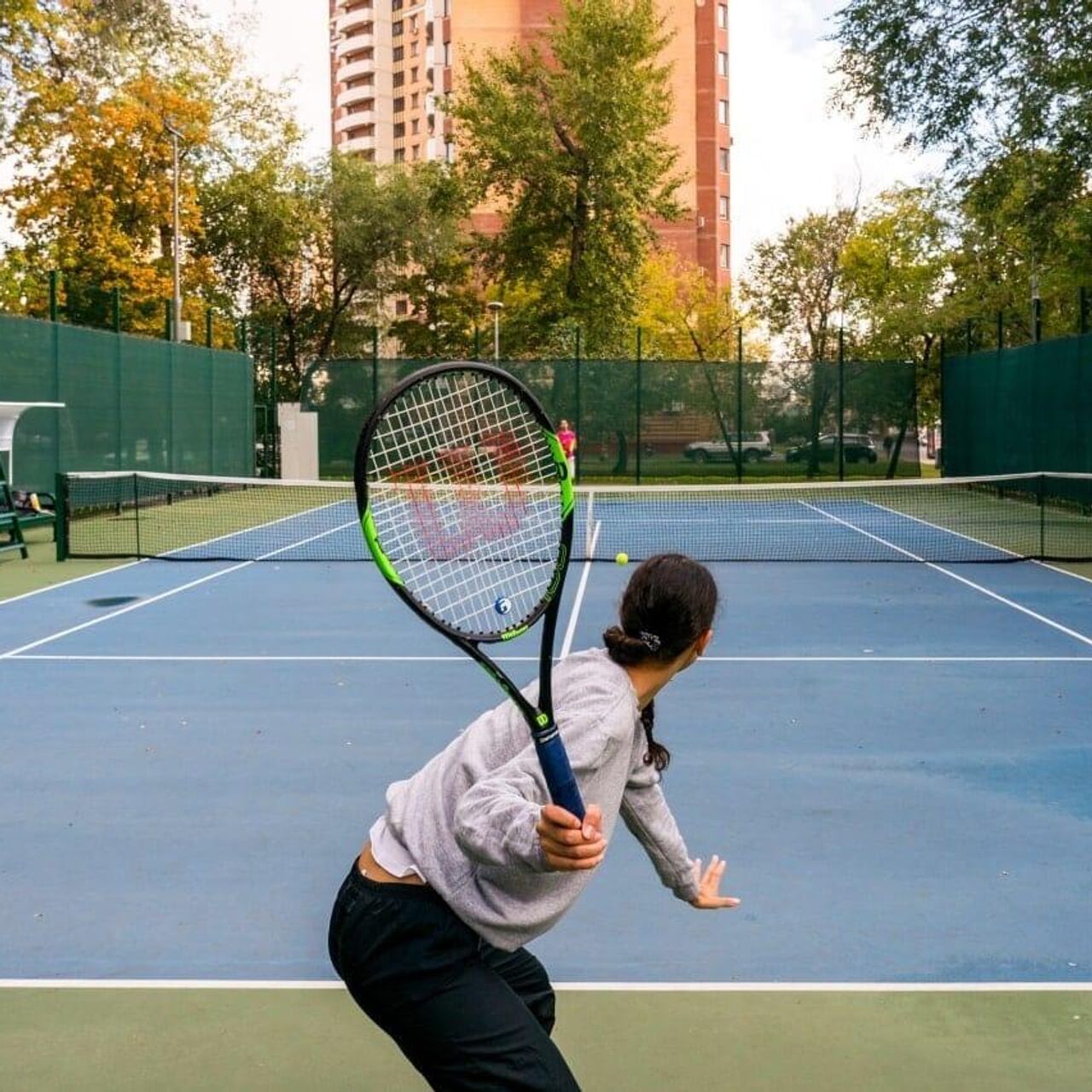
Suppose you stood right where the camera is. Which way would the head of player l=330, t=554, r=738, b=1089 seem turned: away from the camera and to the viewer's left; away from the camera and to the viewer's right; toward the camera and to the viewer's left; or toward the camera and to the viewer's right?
away from the camera and to the viewer's right

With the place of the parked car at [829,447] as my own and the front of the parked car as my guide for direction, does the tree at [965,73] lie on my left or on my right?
on my left

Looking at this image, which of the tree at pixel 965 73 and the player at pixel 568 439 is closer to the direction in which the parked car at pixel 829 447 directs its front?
the player

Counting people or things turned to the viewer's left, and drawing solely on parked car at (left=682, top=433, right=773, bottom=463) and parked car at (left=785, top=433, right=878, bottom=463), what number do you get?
2

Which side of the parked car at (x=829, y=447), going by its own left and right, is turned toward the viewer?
left

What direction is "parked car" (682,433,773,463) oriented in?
to the viewer's left

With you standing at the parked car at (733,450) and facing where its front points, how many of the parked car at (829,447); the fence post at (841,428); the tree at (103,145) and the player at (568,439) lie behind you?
2

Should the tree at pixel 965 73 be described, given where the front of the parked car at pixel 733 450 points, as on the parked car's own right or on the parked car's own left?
on the parked car's own left

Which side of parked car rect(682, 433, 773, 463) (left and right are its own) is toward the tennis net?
left

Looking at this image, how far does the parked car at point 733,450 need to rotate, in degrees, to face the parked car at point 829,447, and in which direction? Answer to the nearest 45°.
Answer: approximately 180°

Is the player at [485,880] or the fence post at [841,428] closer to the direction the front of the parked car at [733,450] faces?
the player
